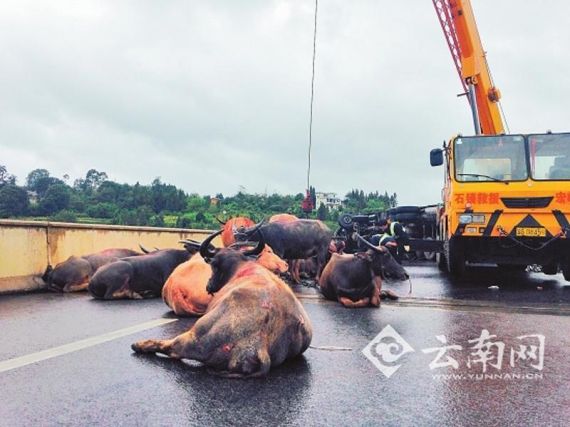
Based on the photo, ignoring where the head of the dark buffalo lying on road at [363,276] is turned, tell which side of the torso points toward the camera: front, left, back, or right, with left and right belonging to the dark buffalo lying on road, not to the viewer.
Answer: right

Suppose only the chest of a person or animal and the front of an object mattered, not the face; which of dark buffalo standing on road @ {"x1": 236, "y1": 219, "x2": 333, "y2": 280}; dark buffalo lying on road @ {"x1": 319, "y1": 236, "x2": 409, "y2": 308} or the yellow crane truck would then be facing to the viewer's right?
dark buffalo lying on road @ {"x1": 319, "y1": 236, "x2": 409, "y2": 308}

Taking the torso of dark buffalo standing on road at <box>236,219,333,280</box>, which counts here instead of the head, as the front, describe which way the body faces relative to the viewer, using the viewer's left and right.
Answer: facing to the left of the viewer

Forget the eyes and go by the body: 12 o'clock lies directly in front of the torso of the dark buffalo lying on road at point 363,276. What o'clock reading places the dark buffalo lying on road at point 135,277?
the dark buffalo lying on road at point 135,277 is roughly at 6 o'clock from the dark buffalo lying on road at point 363,276.

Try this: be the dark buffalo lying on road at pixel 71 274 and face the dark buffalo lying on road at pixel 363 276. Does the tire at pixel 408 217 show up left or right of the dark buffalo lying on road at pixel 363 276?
left

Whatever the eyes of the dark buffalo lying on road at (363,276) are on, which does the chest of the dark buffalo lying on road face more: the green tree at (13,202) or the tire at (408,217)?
the tire

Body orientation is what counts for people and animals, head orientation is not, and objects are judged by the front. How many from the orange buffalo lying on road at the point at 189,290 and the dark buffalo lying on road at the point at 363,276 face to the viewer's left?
0

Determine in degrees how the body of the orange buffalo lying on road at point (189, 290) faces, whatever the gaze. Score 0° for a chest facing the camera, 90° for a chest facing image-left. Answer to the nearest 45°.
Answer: approximately 225°
